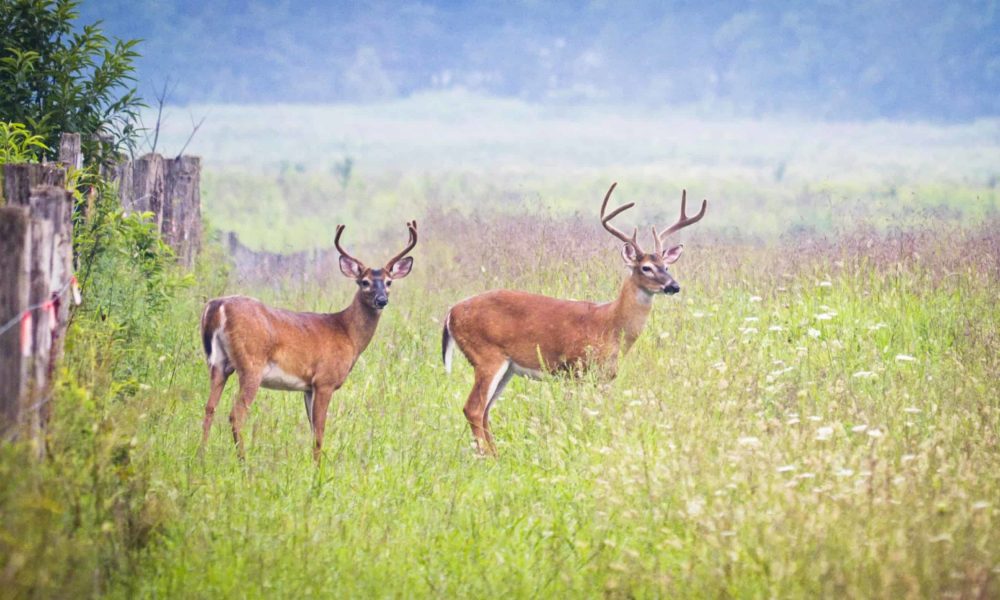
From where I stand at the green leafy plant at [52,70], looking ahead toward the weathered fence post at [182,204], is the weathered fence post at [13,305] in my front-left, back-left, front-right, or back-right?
back-right

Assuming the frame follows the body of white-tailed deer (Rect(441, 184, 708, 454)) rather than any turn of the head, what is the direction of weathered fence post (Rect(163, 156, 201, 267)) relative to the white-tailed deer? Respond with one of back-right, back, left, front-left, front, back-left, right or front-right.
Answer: back-left

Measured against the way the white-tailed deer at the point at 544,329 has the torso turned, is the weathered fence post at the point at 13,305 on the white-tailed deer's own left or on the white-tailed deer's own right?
on the white-tailed deer's own right

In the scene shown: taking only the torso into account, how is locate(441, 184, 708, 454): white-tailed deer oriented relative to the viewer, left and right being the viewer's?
facing to the right of the viewer

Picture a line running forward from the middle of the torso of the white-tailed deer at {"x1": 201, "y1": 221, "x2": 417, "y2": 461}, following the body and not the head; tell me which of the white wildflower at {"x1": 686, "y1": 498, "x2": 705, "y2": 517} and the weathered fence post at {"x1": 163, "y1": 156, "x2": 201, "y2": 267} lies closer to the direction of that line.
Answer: the white wildflower

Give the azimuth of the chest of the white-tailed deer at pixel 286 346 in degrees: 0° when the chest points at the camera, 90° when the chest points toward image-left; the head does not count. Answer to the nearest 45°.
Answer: approximately 270°

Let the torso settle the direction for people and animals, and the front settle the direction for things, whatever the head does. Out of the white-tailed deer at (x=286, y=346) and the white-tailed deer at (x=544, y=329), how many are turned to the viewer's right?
2

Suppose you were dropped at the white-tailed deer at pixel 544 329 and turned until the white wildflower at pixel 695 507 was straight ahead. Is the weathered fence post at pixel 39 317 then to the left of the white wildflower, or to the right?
right

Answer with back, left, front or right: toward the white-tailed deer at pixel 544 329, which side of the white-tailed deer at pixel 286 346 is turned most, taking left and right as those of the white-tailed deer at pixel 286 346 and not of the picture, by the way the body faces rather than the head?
front

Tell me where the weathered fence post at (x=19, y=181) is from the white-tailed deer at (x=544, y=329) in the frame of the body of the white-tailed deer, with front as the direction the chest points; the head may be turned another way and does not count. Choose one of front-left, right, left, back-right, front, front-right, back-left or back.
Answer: back-right
